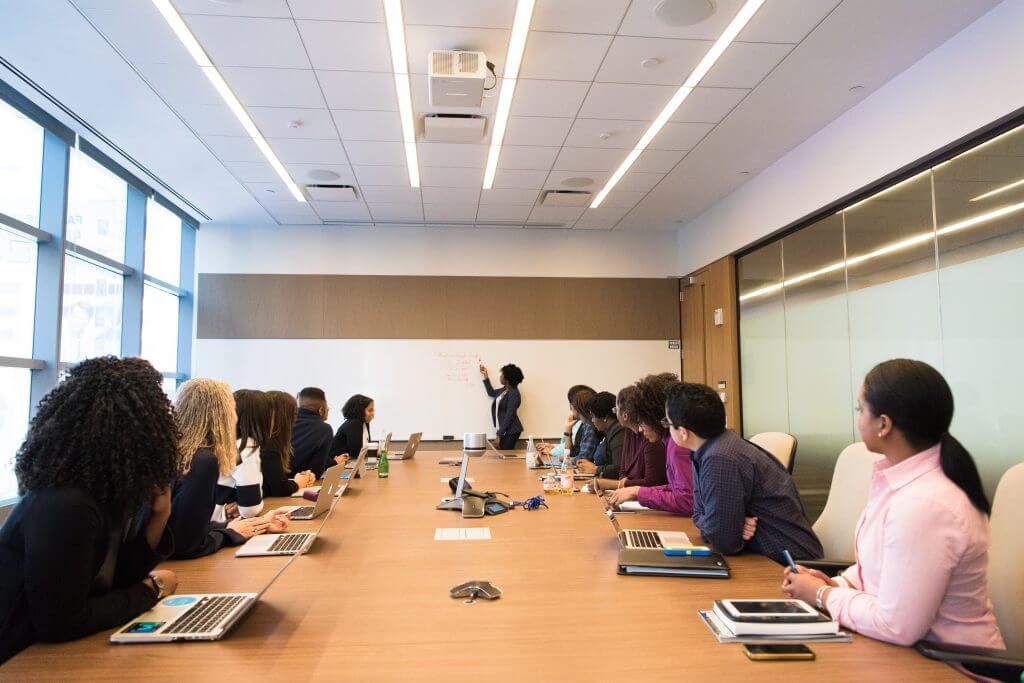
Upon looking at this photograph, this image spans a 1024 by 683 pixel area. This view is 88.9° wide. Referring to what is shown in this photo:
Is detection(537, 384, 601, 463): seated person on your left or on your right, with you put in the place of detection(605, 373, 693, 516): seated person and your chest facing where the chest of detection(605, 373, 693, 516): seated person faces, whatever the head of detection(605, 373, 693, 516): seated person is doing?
on your right

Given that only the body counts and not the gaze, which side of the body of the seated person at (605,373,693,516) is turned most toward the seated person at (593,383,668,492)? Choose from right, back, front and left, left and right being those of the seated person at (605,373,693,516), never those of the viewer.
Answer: right

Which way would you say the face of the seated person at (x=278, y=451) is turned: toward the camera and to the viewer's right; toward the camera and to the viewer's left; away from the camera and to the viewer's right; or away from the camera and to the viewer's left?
away from the camera and to the viewer's right

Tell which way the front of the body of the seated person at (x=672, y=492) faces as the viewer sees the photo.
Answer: to the viewer's left

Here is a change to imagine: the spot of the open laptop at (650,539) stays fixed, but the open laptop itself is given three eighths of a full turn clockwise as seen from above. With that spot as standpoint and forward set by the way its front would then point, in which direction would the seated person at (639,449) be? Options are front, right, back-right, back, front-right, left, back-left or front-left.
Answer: back-right

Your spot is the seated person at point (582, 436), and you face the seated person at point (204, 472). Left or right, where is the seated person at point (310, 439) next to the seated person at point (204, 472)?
right

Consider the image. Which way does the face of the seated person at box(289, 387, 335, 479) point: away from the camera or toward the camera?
away from the camera

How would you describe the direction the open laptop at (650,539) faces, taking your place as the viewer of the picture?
facing to the right of the viewer

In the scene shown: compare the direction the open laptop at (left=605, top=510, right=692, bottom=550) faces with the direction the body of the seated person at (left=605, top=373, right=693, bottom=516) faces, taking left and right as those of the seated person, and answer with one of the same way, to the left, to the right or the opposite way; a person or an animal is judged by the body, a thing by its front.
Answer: the opposite way

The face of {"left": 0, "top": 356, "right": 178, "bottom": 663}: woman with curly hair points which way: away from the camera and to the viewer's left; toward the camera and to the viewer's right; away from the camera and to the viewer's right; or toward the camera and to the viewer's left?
away from the camera and to the viewer's right
